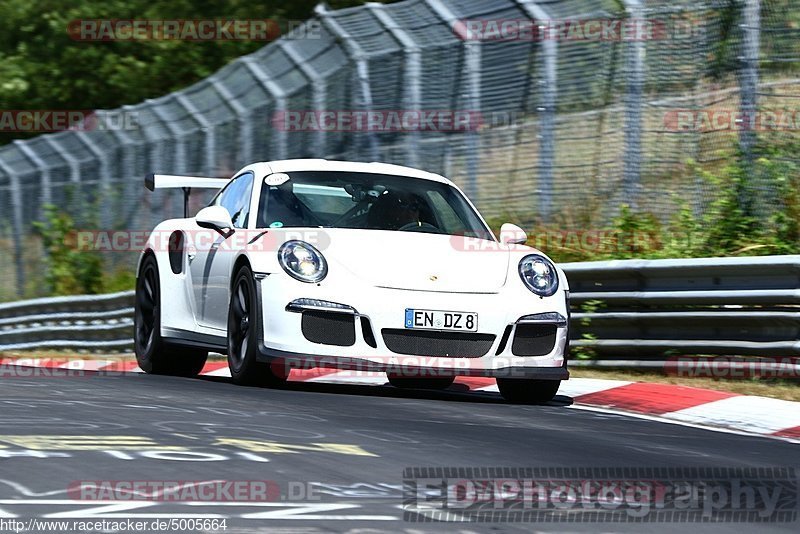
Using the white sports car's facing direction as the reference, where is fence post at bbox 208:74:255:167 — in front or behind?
behind

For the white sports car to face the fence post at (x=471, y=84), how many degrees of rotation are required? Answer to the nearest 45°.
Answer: approximately 135° to its left

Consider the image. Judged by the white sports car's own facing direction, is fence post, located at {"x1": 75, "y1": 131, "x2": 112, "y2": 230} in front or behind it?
behind

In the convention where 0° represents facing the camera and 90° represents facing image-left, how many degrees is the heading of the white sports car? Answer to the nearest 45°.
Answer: approximately 315°

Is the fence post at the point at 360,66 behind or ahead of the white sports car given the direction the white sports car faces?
behind

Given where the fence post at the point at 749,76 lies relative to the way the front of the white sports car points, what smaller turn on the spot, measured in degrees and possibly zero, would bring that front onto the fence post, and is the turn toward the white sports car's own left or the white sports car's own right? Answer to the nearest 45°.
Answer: approximately 90° to the white sports car's own left

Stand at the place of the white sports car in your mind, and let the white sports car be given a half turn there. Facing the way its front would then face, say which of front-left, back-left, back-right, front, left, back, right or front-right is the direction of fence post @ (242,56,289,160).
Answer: front-right

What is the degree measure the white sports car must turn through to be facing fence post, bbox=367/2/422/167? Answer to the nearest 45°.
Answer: approximately 135° to its left
